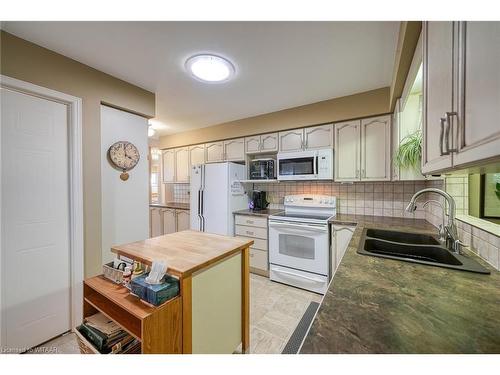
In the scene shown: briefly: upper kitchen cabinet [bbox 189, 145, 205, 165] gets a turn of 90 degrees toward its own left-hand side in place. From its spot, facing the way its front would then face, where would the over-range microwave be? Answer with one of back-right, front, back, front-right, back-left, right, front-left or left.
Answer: front

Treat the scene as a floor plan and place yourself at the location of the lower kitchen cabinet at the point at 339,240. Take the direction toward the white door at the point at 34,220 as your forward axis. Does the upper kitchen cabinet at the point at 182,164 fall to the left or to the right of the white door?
right

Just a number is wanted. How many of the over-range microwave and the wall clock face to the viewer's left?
0

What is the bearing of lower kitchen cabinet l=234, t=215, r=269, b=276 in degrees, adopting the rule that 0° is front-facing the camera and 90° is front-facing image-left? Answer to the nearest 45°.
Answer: approximately 45°

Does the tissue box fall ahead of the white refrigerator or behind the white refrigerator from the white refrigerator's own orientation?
ahead

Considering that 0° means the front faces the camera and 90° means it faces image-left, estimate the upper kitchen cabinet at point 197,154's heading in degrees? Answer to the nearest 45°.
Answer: approximately 45°

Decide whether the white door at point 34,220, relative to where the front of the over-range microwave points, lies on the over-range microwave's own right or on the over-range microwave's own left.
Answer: on the over-range microwave's own right

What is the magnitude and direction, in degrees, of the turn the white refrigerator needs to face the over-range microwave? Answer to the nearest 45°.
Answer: approximately 90° to its left

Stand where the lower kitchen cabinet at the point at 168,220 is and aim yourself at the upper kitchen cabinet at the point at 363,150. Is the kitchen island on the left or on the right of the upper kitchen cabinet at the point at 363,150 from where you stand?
right

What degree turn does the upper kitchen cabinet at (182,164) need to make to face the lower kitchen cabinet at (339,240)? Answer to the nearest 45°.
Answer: approximately 90° to its left

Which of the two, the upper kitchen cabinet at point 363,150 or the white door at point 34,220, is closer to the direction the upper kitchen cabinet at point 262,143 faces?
the white door

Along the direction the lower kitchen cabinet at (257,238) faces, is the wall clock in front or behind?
in front

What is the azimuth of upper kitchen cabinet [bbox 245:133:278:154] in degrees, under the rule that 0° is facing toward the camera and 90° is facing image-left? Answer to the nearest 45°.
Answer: approximately 45°

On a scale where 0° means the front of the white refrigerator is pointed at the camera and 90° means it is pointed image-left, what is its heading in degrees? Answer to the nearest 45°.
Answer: approximately 45°

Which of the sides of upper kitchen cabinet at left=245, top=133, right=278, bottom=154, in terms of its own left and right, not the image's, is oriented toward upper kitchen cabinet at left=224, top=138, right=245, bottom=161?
right

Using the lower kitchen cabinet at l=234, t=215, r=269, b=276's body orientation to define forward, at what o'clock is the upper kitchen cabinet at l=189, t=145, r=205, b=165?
The upper kitchen cabinet is roughly at 3 o'clock from the lower kitchen cabinet.

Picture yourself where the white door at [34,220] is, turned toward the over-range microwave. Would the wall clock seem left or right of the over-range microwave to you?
left
